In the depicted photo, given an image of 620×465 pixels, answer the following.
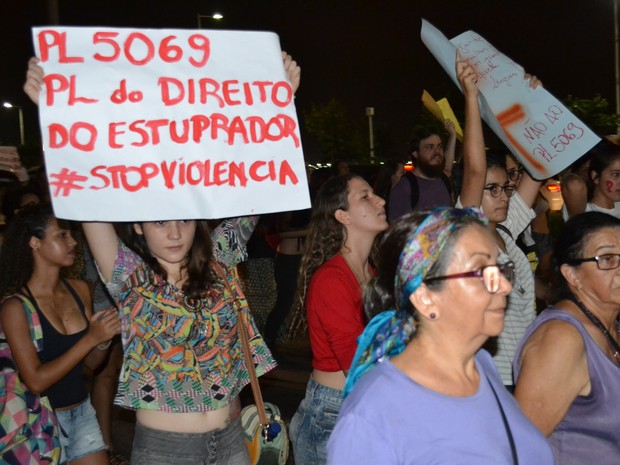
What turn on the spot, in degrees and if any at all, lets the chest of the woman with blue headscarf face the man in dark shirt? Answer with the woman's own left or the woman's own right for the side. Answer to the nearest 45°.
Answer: approximately 135° to the woman's own left

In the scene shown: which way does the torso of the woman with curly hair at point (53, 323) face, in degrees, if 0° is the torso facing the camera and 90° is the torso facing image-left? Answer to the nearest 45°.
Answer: approximately 315°

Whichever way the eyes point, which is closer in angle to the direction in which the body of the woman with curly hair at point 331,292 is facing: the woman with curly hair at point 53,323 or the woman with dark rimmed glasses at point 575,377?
the woman with dark rimmed glasses

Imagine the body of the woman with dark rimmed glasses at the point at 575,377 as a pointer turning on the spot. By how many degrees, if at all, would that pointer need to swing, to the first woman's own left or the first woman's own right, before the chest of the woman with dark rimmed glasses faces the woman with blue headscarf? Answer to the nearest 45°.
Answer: approximately 90° to the first woman's own right

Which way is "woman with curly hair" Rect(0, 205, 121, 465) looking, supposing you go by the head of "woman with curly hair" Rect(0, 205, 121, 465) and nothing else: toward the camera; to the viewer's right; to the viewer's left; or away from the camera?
to the viewer's right

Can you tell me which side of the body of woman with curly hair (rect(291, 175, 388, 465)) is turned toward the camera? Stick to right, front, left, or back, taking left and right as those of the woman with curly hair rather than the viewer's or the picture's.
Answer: right

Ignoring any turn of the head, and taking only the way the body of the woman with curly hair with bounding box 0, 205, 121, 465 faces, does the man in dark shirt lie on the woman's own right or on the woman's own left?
on the woman's own left

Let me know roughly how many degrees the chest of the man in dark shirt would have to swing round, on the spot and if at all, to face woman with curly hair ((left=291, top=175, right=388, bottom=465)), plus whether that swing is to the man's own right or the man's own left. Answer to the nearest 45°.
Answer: approximately 45° to the man's own right

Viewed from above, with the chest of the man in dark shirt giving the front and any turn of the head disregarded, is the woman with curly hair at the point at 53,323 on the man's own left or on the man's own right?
on the man's own right
